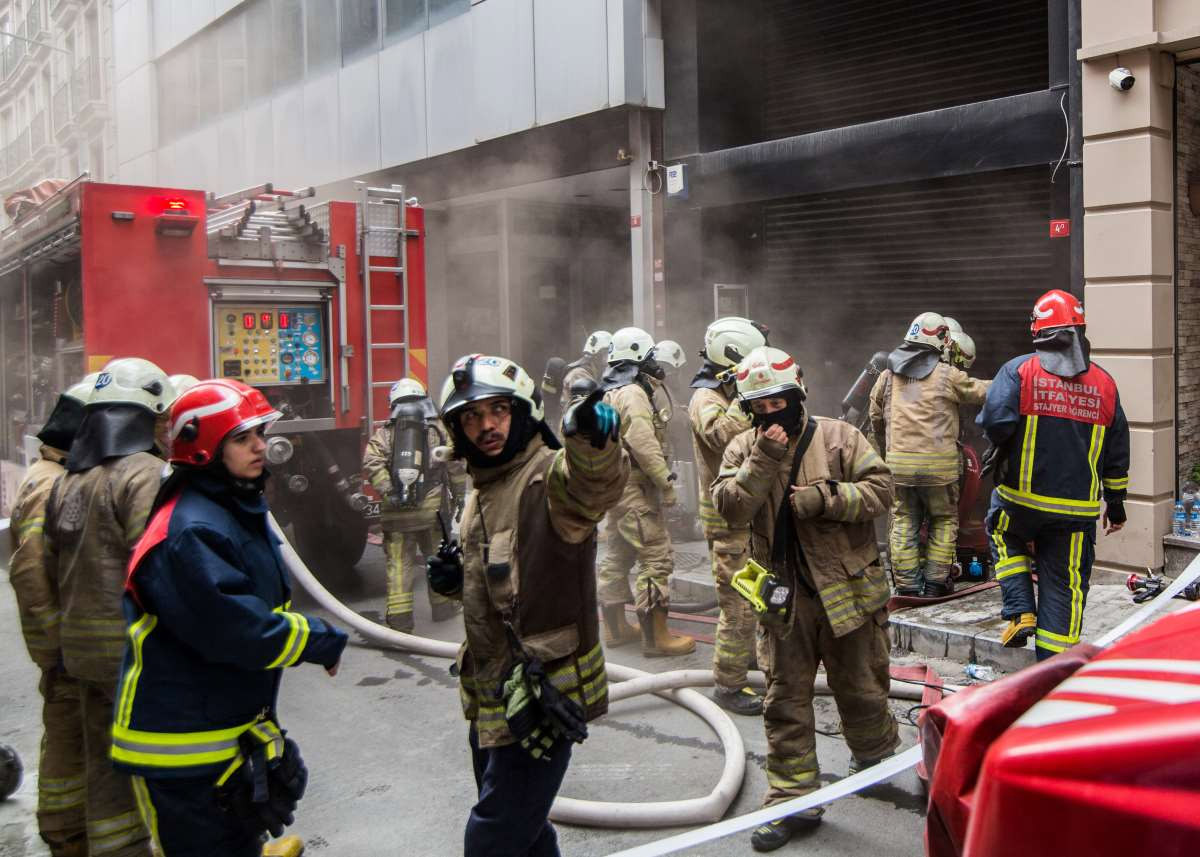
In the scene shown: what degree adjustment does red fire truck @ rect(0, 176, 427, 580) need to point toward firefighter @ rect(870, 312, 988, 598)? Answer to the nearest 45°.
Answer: approximately 180°

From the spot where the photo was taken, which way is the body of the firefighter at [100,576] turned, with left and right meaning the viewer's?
facing away from the viewer and to the right of the viewer

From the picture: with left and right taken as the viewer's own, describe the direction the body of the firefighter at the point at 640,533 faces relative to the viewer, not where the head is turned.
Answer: facing to the right of the viewer

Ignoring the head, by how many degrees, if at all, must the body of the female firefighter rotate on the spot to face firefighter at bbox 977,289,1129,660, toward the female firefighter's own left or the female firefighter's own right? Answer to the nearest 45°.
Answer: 0° — they already face them

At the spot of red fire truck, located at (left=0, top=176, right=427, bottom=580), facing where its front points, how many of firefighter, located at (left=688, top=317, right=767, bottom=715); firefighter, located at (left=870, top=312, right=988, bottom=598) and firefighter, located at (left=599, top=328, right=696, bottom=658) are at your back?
3

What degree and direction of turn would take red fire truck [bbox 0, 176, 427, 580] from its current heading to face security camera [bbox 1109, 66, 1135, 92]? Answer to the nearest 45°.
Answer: approximately 180°

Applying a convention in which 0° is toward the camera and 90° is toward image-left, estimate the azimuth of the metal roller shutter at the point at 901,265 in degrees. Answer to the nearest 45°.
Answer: approximately 45°

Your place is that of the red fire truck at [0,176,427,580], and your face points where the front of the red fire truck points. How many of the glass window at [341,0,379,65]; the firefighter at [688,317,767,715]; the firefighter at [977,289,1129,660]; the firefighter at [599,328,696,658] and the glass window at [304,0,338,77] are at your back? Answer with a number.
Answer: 3

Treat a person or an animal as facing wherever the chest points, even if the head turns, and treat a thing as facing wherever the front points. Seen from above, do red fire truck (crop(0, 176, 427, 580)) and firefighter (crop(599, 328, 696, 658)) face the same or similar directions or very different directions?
very different directions

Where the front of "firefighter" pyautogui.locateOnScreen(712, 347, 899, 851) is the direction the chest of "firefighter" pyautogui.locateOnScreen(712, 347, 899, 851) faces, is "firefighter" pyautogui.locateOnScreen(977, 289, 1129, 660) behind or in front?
behind

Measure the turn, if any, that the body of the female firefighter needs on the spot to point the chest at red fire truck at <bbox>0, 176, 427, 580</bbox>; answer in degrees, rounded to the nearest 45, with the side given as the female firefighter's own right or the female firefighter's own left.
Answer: approximately 90° to the female firefighter's own left

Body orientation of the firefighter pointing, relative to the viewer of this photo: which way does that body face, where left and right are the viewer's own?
facing the viewer and to the left of the viewer

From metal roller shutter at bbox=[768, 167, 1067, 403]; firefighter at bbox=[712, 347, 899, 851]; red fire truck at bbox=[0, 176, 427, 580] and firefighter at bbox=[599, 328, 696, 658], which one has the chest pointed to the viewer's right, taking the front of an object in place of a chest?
firefighter at bbox=[599, 328, 696, 658]
